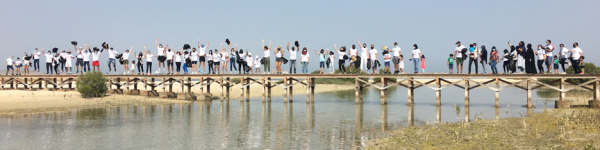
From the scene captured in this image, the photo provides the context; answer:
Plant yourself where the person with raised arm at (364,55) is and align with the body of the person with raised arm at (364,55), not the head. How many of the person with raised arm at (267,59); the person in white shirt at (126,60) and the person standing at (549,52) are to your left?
1

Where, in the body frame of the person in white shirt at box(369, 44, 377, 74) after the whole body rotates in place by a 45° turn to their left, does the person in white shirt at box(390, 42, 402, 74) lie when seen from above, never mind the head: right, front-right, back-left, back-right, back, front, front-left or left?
front-left

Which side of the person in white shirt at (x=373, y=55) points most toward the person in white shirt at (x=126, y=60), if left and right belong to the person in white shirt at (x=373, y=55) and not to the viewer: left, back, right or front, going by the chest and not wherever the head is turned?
right

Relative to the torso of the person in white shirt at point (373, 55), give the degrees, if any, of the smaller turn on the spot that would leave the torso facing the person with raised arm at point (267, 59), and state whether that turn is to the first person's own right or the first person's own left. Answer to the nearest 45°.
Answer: approximately 90° to the first person's own right

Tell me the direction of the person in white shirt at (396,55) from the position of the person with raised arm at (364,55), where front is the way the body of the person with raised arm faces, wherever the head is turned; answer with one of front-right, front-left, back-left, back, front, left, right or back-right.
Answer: left

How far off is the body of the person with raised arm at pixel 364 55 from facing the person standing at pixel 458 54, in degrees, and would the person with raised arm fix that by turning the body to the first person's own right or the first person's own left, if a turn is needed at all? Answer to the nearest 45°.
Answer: approximately 90° to the first person's own left

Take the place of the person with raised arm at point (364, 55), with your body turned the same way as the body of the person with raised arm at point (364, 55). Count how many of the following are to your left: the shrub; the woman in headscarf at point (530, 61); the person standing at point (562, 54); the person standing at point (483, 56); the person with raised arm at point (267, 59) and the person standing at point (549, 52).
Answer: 4

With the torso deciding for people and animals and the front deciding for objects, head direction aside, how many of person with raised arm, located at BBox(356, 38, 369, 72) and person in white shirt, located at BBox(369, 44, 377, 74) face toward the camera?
2

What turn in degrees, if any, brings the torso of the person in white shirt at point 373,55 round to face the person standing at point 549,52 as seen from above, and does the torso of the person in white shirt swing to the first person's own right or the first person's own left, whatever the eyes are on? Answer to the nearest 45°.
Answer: approximately 90° to the first person's own left

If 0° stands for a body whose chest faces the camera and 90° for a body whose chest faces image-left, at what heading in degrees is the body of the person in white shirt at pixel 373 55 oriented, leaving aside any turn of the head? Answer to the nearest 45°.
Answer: approximately 0°

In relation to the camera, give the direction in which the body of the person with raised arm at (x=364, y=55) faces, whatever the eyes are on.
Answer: toward the camera

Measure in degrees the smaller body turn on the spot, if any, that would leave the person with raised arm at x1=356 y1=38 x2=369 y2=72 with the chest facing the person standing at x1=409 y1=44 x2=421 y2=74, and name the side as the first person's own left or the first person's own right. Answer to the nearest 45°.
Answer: approximately 90° to the first person's own left

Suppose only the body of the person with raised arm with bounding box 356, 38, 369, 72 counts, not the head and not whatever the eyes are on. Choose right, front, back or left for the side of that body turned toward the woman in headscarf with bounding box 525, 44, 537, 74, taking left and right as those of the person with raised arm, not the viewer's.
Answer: left
